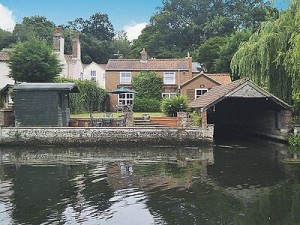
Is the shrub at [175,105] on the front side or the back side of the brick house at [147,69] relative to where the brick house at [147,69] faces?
on the front side

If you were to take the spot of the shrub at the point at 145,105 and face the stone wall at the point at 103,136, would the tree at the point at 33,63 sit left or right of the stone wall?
right

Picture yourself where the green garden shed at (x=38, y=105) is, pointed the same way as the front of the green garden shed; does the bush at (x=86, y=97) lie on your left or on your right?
on your left

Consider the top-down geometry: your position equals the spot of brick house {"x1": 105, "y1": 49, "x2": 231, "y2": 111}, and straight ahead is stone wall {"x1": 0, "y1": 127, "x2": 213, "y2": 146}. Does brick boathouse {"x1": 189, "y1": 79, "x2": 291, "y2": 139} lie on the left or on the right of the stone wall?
left

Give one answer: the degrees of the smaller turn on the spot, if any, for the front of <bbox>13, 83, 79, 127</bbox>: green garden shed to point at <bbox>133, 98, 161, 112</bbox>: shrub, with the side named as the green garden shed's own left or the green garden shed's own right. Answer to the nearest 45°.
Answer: approximately 45° to the green garden shed's own left

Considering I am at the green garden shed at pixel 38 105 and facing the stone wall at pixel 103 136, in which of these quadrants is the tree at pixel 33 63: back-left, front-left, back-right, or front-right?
back-left

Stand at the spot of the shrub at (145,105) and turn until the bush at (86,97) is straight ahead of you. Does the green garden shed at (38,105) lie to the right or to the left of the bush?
left

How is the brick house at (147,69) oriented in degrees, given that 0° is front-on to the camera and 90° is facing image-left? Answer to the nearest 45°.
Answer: approximately 0°
